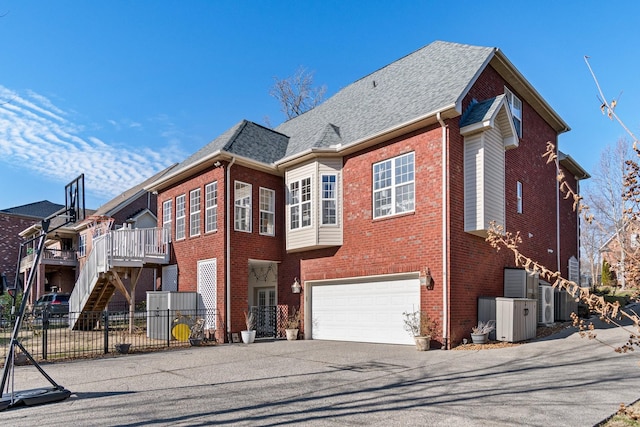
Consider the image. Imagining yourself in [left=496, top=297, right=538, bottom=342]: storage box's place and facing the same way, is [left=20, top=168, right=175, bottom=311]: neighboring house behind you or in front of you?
behind

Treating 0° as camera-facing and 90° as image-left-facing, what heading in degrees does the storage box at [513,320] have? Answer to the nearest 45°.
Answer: approximately 315°

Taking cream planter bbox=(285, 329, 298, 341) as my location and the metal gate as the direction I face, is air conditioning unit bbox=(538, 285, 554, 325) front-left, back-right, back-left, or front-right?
back-right
